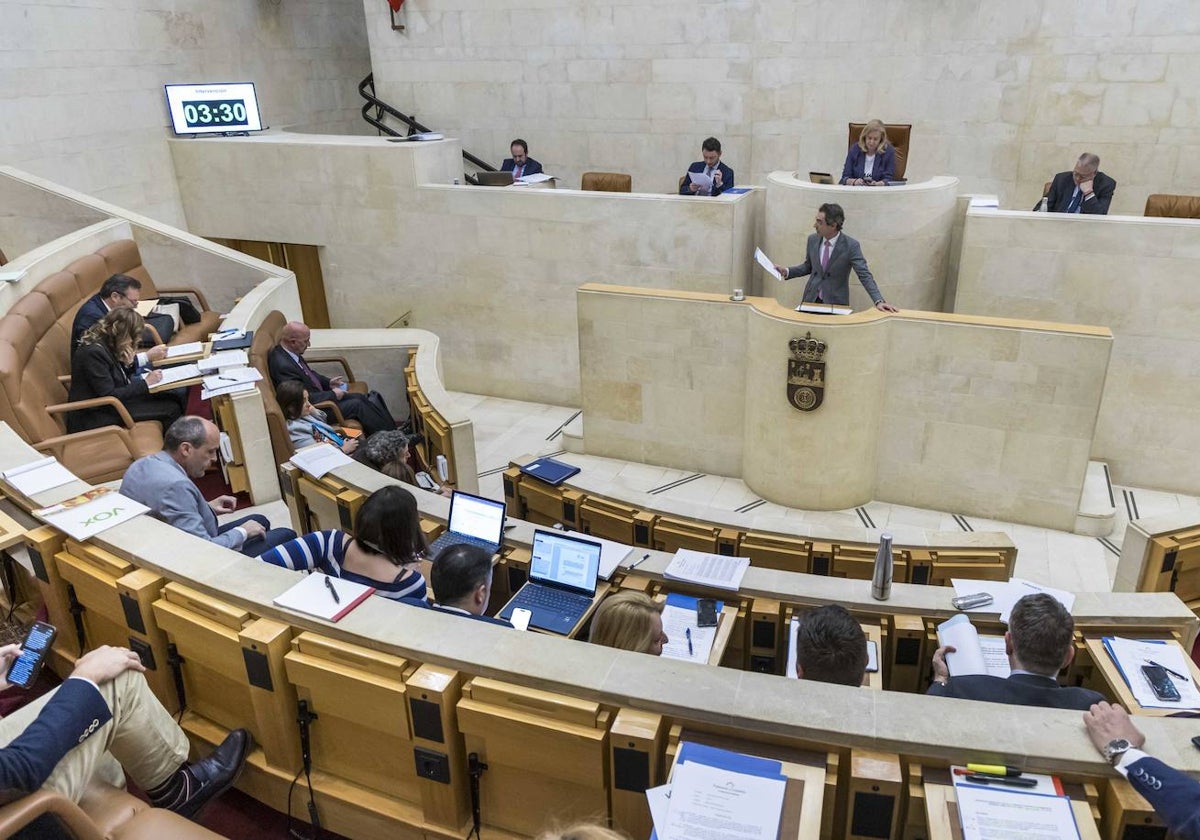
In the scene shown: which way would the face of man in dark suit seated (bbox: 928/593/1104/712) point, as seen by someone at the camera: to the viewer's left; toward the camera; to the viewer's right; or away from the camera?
away from the camera

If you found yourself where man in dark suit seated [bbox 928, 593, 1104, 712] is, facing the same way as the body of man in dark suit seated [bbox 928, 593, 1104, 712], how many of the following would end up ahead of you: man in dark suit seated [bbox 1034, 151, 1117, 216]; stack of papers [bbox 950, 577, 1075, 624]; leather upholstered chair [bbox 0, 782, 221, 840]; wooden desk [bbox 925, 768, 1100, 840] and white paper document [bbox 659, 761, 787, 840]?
2

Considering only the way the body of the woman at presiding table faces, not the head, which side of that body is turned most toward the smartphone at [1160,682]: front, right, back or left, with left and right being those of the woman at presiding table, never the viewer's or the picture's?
front

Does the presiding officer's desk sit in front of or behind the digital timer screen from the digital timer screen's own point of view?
in front

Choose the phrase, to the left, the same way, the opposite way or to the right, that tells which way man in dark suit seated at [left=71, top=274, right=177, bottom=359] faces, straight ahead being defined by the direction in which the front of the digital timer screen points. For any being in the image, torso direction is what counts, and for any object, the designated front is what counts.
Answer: to the left

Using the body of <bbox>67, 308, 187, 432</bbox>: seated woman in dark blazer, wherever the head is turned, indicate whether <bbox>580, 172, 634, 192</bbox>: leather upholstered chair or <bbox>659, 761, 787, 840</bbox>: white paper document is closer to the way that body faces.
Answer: the leather upholstered chair

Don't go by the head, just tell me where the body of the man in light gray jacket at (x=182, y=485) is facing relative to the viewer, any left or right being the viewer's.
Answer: facing to the right of the viewer

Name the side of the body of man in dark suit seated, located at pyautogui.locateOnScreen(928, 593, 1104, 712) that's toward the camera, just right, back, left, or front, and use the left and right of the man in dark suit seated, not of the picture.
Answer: back

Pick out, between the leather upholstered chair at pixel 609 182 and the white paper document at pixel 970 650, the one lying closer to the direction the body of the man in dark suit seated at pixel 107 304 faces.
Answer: the leather upholstered chair

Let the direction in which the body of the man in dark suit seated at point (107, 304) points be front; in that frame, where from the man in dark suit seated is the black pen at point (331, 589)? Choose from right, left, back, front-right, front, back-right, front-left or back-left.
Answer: right

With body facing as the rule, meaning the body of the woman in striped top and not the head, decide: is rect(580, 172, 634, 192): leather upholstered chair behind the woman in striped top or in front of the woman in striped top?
in front

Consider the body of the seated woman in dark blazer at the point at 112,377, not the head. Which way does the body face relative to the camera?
to the viewer's right

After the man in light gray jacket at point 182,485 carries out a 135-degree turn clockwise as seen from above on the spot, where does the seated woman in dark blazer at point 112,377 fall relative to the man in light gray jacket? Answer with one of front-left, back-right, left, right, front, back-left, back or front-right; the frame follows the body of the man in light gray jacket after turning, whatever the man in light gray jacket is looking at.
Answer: back-right

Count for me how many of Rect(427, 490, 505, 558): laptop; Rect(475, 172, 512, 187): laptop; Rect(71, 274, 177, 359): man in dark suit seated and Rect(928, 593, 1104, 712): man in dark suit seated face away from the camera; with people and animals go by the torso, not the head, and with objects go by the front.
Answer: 2

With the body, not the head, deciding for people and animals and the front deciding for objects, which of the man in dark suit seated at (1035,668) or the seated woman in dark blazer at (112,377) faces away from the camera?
the man in dark suit seated

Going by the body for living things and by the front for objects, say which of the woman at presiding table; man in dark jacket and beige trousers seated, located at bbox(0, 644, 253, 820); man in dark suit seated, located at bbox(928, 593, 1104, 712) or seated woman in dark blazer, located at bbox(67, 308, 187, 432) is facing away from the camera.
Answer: man in dark suit seated, located at bbox(928, 593, 1104, 712)

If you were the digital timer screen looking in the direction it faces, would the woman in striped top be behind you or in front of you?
in front

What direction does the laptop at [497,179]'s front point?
away from the camera
